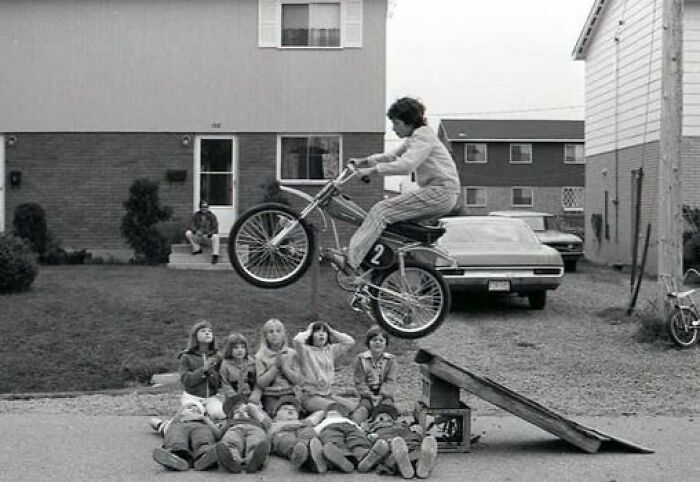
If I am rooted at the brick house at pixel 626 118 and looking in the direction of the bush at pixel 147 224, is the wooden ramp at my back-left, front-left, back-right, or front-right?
front-left

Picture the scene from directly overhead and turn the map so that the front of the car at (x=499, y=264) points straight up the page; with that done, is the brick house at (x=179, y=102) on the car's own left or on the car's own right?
on the car's own left

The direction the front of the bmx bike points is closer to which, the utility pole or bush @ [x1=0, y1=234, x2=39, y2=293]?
the bush

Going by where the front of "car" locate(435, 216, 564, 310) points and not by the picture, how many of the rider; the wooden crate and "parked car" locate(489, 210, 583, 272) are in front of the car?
1

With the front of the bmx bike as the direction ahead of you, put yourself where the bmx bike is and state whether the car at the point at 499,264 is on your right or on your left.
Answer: on your right

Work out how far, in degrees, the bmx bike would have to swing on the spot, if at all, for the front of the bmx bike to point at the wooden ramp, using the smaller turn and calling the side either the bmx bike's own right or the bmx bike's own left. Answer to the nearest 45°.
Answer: approximately 135° to the bmx bike's own right

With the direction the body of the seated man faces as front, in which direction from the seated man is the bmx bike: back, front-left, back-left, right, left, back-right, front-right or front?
front

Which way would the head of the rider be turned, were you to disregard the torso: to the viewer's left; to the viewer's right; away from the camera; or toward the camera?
to the viewer's left

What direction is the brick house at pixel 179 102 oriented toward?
toward the camera

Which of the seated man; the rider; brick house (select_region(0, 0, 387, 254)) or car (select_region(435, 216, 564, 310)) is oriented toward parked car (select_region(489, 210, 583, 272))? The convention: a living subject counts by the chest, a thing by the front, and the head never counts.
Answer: the car

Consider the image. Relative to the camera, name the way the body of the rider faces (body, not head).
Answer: to the viewer's left

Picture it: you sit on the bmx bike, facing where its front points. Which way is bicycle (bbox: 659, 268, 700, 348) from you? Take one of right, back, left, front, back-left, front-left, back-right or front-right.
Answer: back-right

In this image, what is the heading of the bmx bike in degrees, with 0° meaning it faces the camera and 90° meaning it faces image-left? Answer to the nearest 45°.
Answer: approximately 90°

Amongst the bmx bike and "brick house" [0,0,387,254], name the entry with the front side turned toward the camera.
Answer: the brick house

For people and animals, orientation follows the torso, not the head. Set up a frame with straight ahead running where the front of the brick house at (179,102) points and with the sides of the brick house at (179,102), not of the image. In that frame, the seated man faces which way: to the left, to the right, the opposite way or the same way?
the same way

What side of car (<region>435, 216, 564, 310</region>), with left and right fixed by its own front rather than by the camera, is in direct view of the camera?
back
